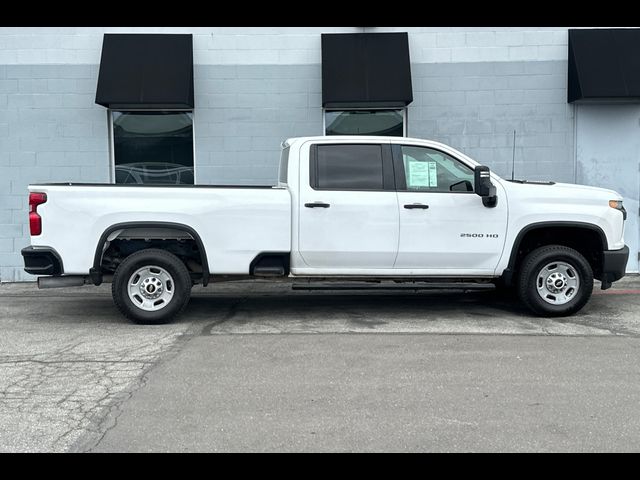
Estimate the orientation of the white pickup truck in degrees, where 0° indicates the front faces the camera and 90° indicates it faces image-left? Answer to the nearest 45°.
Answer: approximately 270°

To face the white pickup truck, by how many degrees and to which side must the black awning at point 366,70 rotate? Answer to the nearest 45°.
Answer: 0° — it already faces it

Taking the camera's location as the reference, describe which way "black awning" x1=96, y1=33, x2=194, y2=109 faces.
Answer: facing the viewer

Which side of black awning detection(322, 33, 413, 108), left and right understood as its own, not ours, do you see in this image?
front

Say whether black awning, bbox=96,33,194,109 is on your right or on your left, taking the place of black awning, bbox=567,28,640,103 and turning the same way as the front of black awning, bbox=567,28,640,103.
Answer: on your right

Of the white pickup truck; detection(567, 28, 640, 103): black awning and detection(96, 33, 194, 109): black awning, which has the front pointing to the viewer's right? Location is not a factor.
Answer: the white pickup truck

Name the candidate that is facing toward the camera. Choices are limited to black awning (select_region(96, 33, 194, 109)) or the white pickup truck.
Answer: the black awning

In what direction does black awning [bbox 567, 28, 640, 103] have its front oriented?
toward the camera

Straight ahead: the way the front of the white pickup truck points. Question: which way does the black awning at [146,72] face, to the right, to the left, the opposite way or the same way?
to the right

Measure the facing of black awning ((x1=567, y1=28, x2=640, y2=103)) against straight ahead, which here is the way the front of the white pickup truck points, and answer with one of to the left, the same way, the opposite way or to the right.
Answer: to the right

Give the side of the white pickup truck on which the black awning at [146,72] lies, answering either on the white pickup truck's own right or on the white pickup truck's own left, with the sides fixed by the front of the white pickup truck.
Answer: on the white pickup truck's own left

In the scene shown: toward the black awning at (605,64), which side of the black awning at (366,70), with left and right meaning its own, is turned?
left
